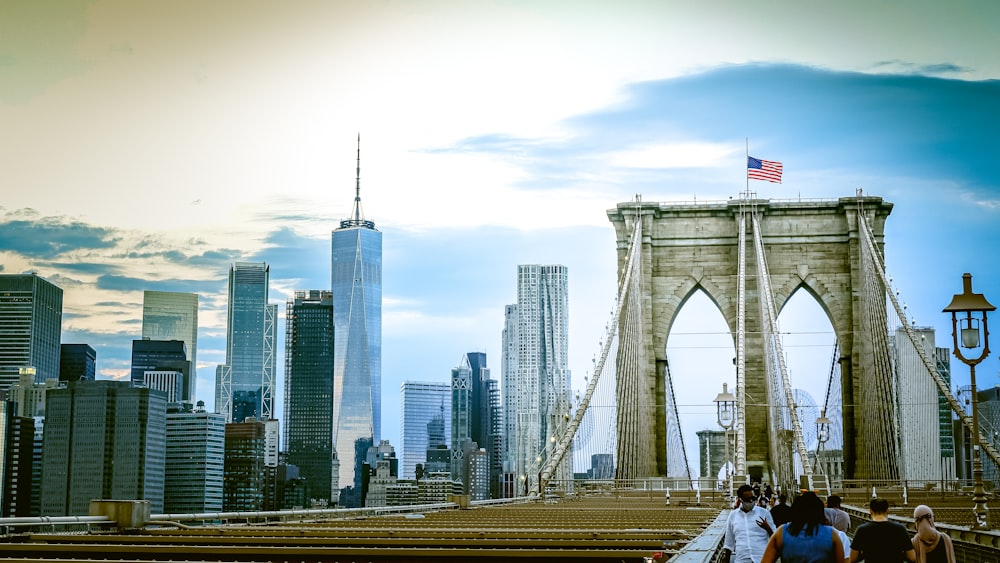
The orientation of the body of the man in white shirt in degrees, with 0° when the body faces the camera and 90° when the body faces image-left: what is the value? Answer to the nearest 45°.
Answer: approximately 0°

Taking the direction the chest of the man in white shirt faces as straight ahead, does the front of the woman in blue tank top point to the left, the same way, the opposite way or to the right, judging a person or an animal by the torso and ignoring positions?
the opposite way

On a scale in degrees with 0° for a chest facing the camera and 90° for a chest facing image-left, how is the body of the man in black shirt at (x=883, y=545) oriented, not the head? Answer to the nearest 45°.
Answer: approximately 180°

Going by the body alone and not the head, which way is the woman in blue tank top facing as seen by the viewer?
away from the camera

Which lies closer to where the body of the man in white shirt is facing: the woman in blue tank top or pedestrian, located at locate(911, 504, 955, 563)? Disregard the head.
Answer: the woman in blue tank top

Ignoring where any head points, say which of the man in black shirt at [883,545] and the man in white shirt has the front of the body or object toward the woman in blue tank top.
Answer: the man in white shirt

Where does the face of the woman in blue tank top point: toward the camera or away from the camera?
away from the camera

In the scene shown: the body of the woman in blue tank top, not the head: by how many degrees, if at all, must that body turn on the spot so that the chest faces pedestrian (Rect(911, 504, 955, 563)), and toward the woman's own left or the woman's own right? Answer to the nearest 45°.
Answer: approximately 45° to the woman's own right

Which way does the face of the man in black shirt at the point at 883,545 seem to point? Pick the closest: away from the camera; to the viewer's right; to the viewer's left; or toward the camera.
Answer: away from the camera

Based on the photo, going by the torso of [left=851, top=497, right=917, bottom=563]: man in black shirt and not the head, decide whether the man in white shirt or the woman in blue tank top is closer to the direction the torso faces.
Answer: the man in white shirt
